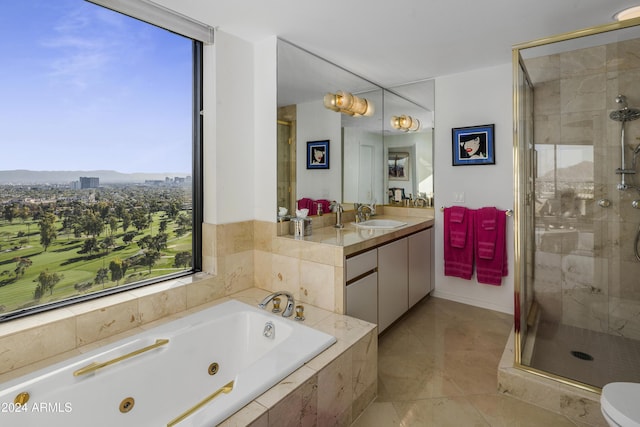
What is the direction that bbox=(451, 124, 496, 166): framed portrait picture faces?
toward the camera

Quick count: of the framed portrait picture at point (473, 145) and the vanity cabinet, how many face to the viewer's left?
0

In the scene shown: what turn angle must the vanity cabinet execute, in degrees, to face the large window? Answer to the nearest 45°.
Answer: approximately 90° to its right

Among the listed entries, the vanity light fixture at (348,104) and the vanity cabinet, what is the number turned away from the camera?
0

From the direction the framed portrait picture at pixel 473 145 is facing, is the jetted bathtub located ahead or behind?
ahead

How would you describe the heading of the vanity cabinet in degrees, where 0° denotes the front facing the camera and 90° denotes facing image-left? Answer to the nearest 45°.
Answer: approximately 315°

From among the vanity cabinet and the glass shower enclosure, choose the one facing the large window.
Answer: the glass shower enclosure

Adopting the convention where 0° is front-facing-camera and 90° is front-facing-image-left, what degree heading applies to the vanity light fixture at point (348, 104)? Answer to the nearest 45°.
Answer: approximately 315°
